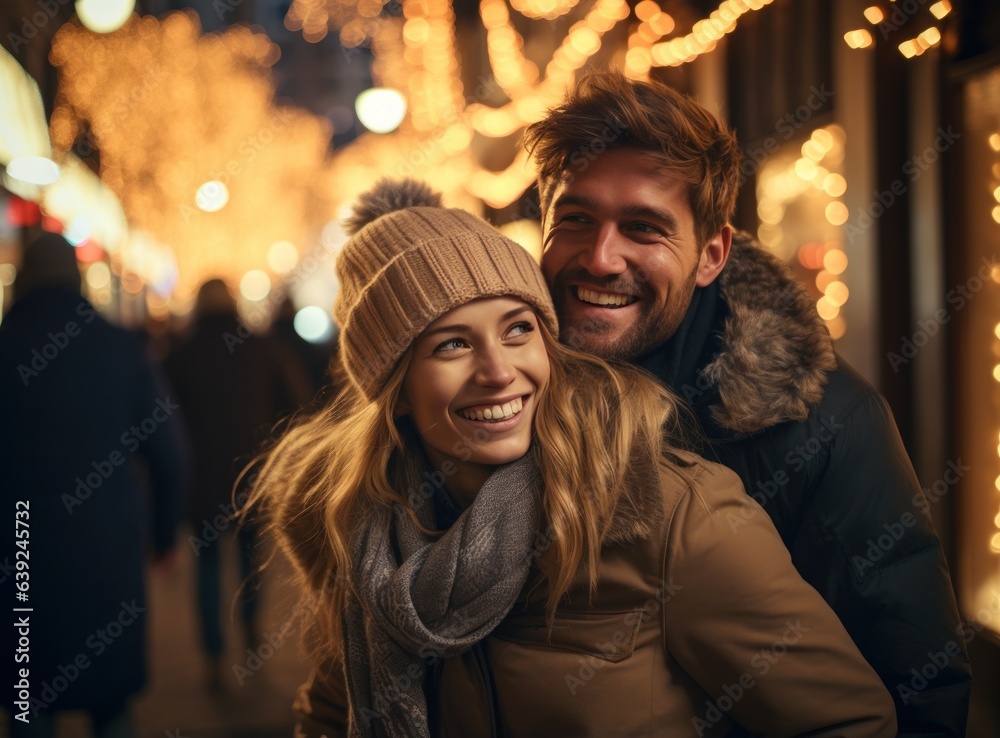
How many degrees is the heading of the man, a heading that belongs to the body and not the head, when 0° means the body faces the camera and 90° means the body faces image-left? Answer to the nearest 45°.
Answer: approximately 45°

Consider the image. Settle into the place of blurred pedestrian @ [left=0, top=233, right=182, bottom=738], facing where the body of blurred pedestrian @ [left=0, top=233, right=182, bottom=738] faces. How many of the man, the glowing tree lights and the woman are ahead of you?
1

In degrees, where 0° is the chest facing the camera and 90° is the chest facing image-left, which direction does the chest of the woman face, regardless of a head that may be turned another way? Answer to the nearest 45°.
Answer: approximately 45°

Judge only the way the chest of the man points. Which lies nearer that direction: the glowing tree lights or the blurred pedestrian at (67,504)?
the blurred pedestrian

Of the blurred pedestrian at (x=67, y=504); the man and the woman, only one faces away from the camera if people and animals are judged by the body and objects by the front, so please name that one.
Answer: the blurred pedestrian

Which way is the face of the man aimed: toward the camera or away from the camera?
toward the camera

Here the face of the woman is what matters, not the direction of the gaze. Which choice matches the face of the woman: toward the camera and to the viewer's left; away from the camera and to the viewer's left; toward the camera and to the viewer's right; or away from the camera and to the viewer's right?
toward the camera and to the viewer's right

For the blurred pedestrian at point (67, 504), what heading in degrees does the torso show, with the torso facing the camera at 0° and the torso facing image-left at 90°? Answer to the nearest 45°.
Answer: approximately 180°

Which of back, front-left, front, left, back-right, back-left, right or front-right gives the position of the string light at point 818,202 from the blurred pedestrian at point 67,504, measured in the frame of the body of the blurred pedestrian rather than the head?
right

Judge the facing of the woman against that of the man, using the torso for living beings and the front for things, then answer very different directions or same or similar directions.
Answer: same or similar directions

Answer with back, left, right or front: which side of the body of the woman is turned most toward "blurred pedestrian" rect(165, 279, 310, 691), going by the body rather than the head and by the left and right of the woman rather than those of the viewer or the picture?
right

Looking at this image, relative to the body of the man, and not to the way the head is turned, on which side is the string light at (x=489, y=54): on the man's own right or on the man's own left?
on the man's own right
